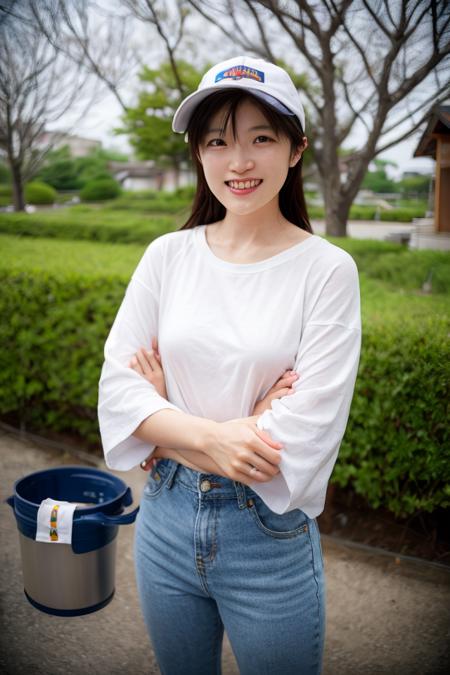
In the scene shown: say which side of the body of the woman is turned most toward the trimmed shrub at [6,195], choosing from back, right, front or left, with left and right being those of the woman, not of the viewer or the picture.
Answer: back

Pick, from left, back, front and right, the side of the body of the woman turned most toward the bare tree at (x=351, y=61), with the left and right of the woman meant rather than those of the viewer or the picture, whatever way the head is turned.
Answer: back

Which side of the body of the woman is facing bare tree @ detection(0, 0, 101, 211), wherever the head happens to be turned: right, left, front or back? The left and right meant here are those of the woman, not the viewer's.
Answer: back

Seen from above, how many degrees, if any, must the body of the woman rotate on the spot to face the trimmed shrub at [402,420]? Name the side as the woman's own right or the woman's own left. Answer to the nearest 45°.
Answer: approximately 135° to the woman's own left

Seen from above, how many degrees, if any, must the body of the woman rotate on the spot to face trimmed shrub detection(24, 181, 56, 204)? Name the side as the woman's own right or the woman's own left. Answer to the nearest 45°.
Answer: approximately 180°

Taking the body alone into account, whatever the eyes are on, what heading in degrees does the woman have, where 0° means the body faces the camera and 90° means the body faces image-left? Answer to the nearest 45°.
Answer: approximately 0°

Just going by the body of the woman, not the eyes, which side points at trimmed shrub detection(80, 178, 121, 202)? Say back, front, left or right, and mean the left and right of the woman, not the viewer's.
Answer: back

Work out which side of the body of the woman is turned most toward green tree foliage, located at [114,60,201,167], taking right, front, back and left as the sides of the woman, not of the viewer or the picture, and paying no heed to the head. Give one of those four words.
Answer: back
